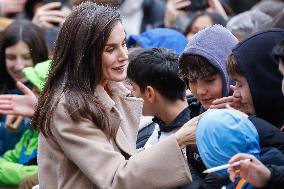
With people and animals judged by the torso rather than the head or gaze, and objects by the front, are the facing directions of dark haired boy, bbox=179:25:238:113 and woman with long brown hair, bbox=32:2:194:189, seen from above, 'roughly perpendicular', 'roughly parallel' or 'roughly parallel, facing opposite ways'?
roughly perpendicular

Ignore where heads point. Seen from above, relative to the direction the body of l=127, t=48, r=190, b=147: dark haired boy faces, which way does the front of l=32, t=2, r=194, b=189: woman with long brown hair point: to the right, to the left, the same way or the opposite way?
the opposite way

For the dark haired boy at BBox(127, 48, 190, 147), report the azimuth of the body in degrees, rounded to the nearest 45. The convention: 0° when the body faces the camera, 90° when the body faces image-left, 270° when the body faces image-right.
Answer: approximately 135°

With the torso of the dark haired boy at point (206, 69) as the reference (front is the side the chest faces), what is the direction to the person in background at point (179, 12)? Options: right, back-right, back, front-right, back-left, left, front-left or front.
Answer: back-right

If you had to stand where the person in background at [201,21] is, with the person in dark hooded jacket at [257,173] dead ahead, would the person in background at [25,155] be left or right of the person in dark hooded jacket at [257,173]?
right

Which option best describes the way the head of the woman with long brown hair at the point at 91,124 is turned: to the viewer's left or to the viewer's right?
to the viewer's right
